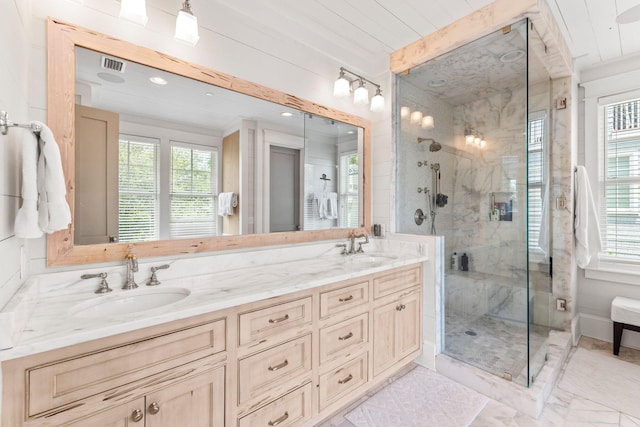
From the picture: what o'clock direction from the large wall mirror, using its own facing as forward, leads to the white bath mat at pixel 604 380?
The white bath mat is roughly at 11 o'clock from the large wall mirror.

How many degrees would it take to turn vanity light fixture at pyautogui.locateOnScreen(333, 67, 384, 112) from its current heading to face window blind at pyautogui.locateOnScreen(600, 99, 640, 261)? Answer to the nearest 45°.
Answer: approximately 45° to its left

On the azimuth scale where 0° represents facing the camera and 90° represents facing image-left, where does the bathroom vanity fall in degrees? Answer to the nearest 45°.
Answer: approximately 315°

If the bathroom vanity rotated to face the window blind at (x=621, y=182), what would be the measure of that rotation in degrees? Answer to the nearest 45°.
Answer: approximately 45° to its left

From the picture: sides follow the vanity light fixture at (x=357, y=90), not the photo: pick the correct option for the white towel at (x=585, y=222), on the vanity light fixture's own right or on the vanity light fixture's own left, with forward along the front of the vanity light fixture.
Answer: on the vanity light fixture's own left

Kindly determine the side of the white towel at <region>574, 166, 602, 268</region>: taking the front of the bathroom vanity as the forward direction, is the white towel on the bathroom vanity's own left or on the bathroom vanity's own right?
on the bathroom vanity's own left
